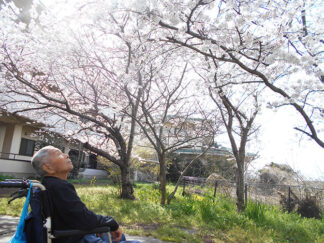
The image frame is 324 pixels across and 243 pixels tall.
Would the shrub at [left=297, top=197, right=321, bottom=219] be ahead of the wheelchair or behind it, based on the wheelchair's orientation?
ahead

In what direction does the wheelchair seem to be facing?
to the viewer's right

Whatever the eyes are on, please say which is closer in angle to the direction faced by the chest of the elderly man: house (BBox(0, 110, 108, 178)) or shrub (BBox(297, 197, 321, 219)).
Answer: the shrub

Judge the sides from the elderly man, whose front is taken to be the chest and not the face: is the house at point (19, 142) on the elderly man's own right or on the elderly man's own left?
on the elderly man's own left

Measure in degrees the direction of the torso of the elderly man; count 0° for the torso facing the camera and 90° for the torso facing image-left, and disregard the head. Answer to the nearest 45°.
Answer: approximately 270°

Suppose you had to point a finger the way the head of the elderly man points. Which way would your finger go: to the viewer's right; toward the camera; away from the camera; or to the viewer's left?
to the viewer's right

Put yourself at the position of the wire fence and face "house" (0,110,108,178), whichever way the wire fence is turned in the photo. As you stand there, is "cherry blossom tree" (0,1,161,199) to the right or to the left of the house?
left

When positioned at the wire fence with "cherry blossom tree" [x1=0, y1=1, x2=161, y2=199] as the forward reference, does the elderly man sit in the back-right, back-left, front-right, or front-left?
front-left

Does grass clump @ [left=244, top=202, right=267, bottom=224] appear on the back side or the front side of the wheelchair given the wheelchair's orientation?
on the front side

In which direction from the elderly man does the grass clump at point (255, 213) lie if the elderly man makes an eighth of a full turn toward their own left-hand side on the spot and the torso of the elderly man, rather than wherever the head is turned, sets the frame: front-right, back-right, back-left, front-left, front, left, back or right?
front

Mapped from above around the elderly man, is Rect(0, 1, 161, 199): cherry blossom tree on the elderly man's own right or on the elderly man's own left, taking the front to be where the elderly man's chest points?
on the elderly man's own left

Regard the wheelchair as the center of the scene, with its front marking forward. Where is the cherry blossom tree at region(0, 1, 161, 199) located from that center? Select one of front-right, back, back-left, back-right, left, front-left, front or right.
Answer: left

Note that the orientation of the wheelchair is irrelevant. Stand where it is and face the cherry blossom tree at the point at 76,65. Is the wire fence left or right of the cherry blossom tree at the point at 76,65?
right

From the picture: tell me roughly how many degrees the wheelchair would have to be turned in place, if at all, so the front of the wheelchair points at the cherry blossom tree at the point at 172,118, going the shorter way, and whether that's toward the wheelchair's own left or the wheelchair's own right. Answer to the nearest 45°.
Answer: approximately 45° to the wheelchair's own left

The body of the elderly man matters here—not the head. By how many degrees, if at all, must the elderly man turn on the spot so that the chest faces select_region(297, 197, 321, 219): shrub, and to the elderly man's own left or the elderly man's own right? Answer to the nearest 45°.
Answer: approximately 45° to the elderly man's own left
